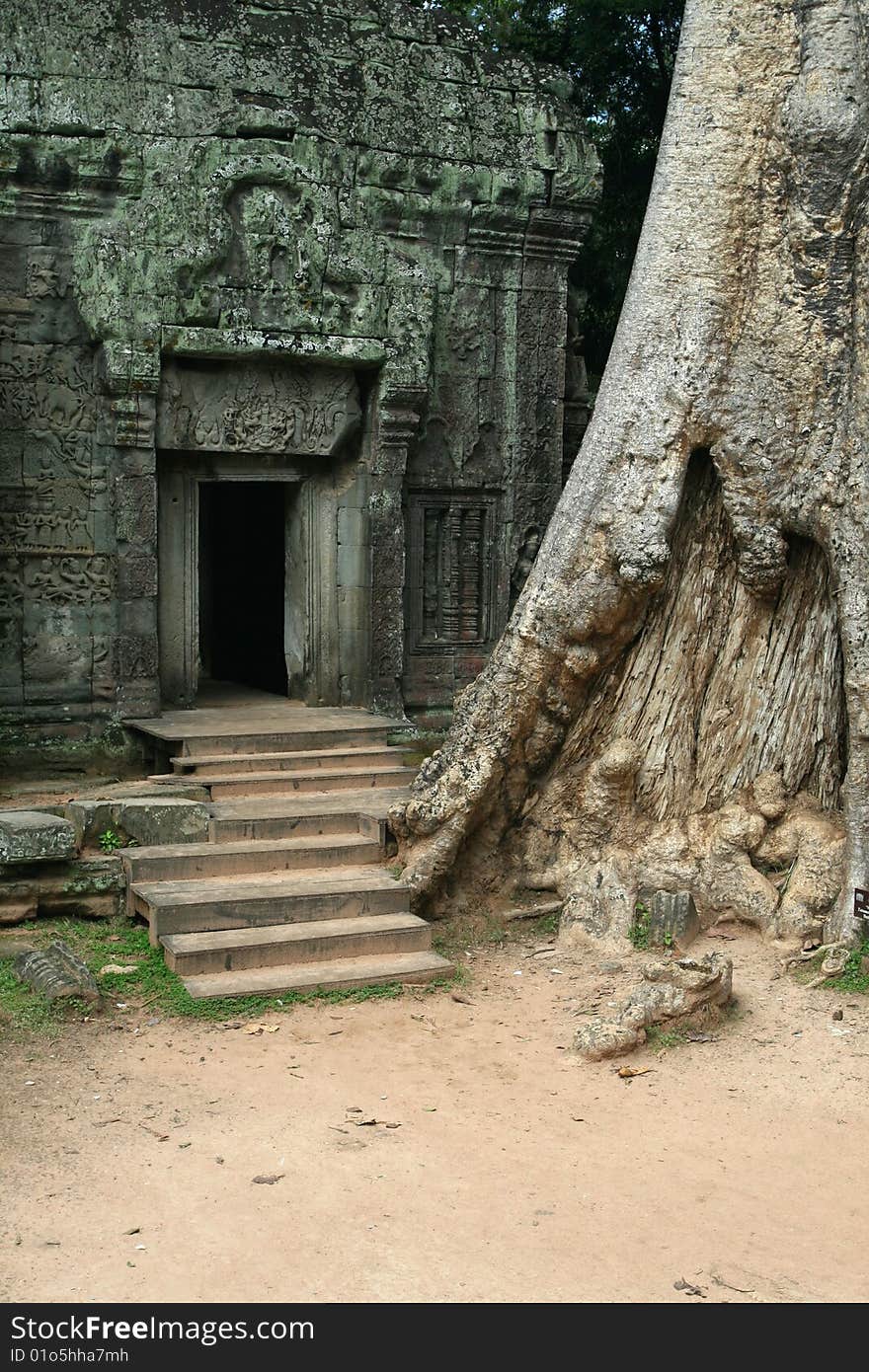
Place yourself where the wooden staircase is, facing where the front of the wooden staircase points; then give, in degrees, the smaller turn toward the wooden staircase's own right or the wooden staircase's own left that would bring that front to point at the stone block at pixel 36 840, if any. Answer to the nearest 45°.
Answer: approximately 90° to the wooden staircase's own right

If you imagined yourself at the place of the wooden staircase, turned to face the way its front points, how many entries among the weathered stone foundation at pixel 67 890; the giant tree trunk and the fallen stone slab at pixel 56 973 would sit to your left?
1

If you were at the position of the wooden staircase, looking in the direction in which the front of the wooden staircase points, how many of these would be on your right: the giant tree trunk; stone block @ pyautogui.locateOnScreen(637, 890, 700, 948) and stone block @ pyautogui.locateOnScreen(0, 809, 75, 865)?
1

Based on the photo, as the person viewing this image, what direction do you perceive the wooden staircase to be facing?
facing the viewer

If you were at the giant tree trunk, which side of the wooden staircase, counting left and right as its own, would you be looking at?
left

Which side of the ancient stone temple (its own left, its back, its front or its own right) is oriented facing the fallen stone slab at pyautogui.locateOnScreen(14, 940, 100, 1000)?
front

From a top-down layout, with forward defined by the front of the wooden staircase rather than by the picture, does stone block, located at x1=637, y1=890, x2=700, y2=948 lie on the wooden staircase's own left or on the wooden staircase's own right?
on the wooden staircase's own left

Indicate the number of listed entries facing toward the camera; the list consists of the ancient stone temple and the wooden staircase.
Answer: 2

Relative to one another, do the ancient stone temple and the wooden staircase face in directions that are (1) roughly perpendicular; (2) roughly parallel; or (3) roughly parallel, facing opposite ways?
roughly parallel

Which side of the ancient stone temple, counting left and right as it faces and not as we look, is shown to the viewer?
front
